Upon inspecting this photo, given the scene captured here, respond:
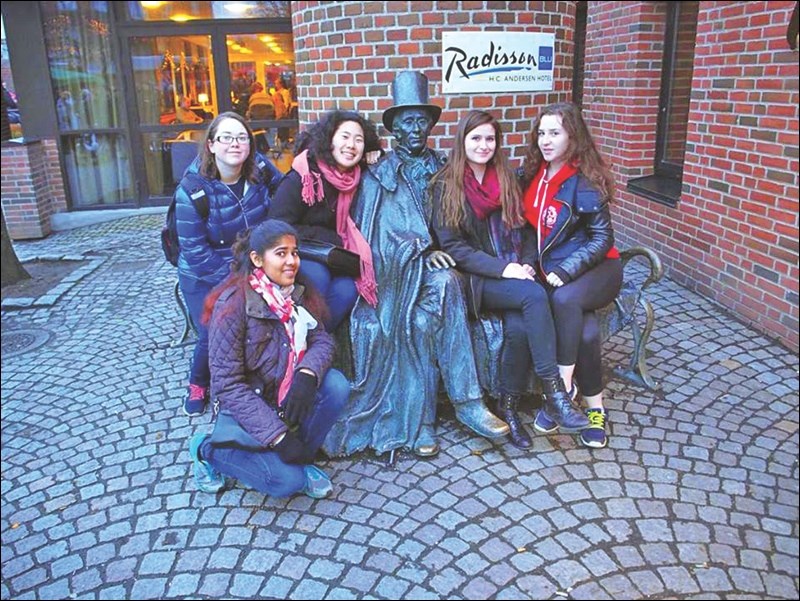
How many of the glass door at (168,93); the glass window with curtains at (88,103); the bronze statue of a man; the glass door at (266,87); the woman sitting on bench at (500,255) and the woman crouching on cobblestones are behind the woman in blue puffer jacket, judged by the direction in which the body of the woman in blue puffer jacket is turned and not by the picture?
3

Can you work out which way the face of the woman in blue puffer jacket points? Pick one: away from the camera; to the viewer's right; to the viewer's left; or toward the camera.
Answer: toward the camera

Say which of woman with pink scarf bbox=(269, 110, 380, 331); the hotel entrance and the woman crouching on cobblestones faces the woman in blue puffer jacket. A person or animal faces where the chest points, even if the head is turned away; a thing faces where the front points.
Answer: the hotel entrance

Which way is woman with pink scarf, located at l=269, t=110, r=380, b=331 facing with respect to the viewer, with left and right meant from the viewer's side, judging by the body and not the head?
facing the viewer and to the right of the viewer

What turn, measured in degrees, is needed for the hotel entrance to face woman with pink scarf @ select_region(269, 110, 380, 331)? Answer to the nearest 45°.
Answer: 0° — it already faces them

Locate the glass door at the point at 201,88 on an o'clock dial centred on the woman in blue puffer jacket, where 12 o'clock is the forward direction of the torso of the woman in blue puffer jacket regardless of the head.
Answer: The glass door is roughly at 6 o'clock from the woman in blue puffer jacket.

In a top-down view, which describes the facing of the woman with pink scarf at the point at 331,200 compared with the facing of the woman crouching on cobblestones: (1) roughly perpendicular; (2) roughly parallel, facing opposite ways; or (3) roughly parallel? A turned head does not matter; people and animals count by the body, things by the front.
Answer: roughly parallel

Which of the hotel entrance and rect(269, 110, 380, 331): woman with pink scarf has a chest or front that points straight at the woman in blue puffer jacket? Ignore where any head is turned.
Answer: the hotel entrance

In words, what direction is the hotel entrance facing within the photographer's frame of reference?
facing the viewer

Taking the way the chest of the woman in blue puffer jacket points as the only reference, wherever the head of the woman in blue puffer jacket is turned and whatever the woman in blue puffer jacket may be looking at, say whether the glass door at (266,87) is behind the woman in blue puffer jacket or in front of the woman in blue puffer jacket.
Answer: behind

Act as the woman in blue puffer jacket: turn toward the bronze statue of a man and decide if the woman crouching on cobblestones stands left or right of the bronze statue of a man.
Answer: right

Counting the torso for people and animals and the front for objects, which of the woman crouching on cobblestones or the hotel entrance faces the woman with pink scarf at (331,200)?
the hotel entrance

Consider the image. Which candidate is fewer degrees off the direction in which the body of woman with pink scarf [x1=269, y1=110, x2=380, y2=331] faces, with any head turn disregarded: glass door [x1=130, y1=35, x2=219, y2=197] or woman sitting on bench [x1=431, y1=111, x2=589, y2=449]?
the woman sitting on bench

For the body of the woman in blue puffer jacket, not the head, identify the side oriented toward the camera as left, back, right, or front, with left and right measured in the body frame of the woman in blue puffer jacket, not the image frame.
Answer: front

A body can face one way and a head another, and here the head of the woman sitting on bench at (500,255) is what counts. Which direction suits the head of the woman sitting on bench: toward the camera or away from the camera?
toward the camera

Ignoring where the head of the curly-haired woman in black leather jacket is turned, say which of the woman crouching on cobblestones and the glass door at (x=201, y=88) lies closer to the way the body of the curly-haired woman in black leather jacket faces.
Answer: the woman crouching on cobblestones

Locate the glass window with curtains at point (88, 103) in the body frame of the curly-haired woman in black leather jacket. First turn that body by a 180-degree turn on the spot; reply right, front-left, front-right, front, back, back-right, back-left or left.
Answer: left

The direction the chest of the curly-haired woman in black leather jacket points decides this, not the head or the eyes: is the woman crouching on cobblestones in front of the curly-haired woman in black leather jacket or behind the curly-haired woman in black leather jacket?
in front
